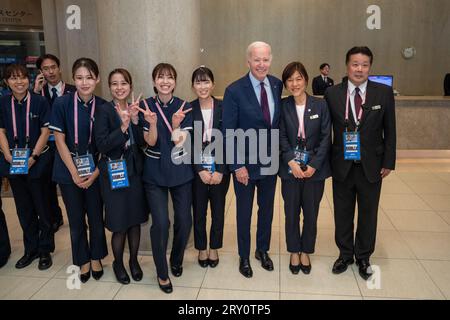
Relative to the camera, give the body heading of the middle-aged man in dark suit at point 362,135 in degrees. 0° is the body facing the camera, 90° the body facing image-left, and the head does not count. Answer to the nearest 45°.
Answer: approximately 0°

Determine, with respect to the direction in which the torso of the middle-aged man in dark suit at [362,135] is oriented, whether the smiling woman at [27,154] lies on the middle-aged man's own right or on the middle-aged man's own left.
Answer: on the middle-aged man's own right

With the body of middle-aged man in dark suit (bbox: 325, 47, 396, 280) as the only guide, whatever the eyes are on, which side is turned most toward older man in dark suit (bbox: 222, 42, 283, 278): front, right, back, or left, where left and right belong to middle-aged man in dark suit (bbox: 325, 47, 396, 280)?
right
